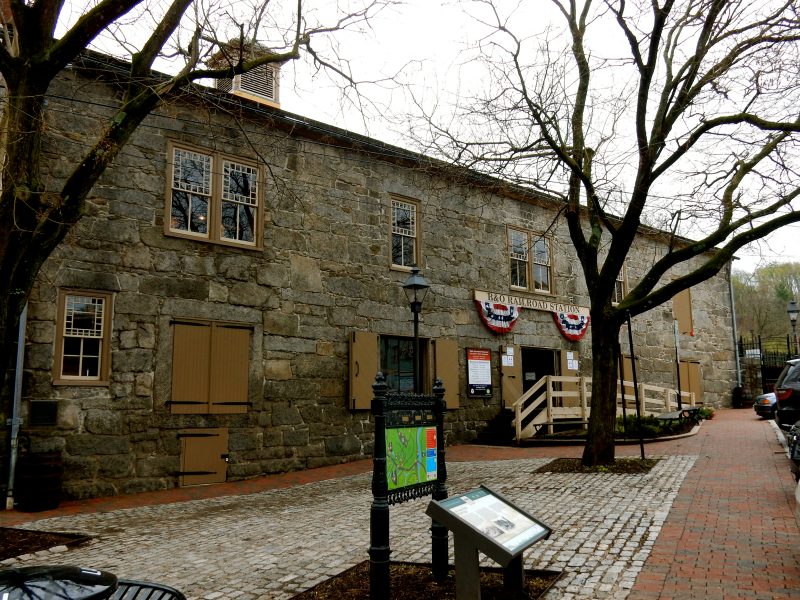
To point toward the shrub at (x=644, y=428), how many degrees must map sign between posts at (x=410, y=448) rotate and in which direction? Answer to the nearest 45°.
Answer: approximately 90° to its left

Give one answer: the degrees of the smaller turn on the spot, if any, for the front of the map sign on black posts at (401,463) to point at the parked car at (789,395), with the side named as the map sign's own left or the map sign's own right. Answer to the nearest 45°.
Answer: approximately 90° to the map sign's own left

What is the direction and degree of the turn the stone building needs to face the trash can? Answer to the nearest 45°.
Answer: approximately 90° to its right

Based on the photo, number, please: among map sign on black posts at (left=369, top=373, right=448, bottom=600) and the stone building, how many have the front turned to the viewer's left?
0

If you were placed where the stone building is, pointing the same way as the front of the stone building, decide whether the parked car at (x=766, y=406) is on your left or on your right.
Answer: on your left

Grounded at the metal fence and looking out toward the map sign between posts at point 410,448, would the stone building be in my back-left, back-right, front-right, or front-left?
front-right

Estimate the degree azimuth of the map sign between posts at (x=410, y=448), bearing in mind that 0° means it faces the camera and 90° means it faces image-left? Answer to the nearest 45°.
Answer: approximately 315°

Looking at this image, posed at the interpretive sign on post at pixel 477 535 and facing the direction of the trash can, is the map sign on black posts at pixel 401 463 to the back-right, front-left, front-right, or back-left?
front-right
